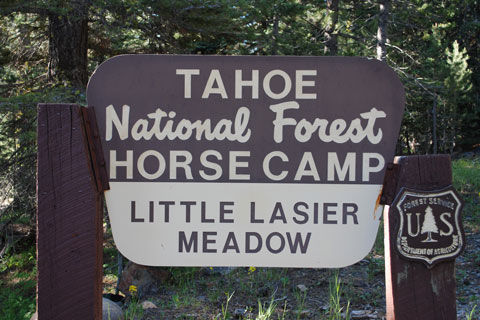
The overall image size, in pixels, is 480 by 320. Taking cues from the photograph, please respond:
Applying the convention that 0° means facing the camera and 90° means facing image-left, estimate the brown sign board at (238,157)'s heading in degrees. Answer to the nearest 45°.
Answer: approximately 0°
